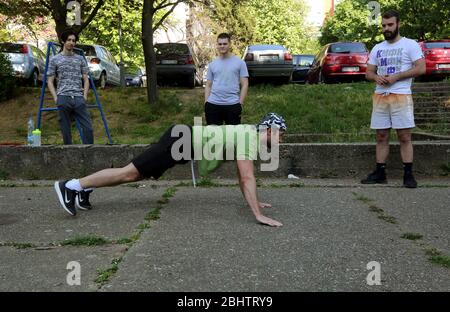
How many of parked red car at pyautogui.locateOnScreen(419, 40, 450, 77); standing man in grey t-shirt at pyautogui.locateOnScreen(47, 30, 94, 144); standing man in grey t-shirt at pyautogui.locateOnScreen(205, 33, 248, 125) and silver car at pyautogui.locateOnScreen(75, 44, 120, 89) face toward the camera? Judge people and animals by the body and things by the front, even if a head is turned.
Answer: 2

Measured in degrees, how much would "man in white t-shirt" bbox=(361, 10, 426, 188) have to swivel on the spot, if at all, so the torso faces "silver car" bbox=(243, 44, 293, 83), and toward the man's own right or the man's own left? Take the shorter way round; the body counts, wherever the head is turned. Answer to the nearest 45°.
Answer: approximately 135° to the man's own right

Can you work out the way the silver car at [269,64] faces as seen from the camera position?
facing away from the viewer

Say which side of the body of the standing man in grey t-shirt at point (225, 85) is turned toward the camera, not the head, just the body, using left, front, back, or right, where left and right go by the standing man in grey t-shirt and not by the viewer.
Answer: front

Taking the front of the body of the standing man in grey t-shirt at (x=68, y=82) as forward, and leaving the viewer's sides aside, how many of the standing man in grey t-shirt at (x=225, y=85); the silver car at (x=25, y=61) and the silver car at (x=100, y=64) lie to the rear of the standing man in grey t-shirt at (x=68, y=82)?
2

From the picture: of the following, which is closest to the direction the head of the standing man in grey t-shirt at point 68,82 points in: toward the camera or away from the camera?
toward the camera

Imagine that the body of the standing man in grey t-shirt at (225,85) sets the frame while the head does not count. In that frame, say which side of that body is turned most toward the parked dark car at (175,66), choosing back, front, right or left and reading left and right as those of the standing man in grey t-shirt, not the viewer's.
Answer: back

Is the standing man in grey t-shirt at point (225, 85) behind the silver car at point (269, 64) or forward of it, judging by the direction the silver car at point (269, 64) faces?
behind

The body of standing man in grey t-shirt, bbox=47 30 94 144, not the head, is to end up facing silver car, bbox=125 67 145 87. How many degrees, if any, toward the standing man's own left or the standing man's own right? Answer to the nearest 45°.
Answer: approximately 180°

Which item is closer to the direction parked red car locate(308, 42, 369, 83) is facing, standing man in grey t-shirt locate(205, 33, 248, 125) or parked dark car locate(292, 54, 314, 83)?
the parked dark car
